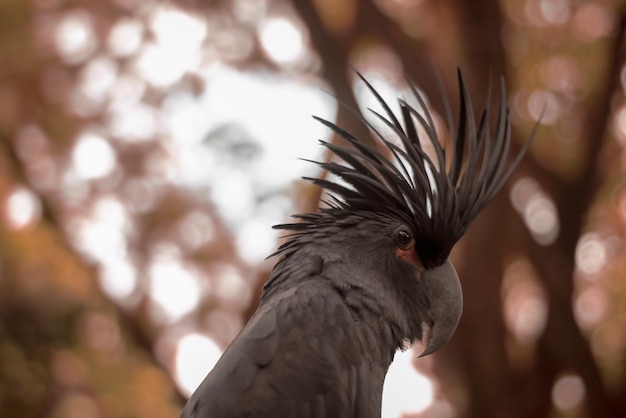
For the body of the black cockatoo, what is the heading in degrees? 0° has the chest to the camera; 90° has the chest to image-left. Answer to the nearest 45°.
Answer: approximately 270°
